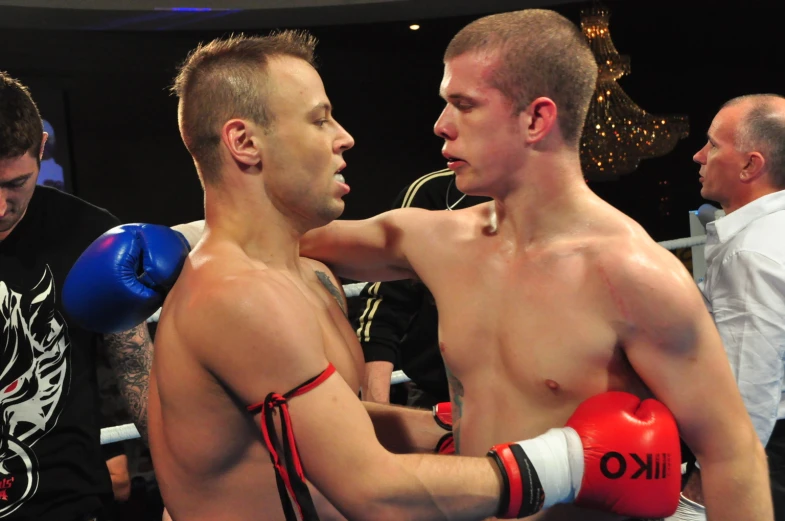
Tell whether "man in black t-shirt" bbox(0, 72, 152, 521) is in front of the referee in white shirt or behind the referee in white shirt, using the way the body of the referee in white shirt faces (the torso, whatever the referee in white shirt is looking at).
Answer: in front

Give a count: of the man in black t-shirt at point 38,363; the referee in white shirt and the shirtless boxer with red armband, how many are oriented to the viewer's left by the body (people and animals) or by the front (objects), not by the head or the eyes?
1

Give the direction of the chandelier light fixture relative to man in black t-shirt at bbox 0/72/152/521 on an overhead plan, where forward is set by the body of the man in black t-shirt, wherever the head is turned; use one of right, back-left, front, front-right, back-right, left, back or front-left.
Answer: back-left

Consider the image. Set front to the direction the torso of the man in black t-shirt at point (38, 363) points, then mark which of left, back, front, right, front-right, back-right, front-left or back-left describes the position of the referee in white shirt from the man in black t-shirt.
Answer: left

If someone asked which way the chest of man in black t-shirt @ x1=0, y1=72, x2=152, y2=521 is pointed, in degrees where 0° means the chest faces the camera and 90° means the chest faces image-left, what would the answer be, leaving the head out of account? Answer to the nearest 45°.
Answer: approximately 0°

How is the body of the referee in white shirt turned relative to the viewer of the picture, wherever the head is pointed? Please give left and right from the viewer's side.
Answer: facing to the left of the viewer

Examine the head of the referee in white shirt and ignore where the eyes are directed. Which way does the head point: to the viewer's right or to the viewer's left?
to the viewer's left

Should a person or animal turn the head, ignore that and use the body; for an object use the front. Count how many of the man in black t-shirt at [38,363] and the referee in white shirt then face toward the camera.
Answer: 1
